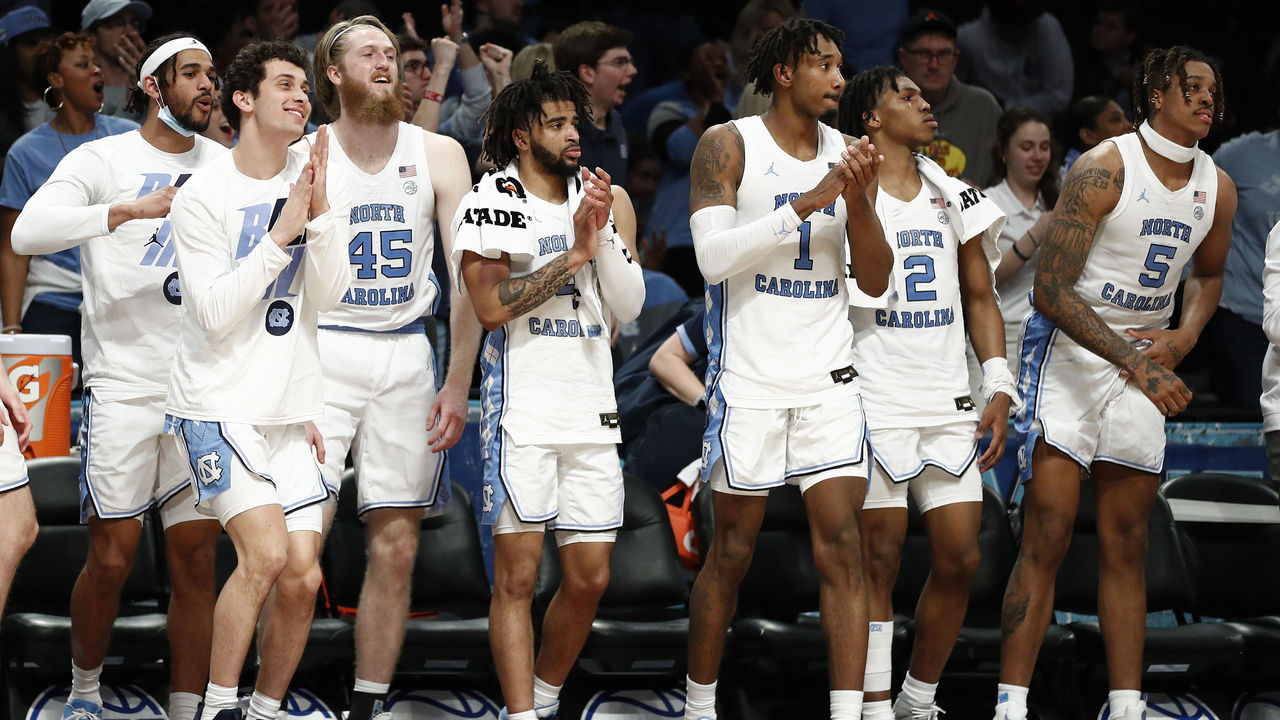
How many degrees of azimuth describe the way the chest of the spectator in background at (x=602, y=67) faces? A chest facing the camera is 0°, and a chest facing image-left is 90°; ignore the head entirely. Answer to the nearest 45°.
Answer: approximately 315°

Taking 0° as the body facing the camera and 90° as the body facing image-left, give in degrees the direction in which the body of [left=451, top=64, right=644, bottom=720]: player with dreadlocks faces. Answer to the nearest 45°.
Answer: approximately 315°

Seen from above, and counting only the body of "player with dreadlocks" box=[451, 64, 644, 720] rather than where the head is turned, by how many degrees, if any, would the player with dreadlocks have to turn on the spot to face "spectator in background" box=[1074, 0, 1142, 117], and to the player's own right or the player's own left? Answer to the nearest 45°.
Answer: approximately 90° to the player's own left

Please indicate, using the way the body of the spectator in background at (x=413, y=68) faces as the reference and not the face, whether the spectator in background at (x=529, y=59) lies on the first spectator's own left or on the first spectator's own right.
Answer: on the first spectator's own left

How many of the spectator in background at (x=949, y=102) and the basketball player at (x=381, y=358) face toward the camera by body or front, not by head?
2

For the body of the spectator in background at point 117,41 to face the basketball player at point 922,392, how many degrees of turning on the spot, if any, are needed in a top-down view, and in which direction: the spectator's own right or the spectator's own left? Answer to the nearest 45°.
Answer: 0° — they already face them

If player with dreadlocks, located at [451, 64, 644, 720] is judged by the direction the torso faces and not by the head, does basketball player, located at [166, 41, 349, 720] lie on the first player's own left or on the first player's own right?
on the first player's own right

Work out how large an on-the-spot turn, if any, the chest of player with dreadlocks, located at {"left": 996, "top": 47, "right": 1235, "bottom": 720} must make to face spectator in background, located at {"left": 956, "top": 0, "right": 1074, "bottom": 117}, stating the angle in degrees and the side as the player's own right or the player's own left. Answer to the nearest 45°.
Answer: approximately 135° to the player's own left

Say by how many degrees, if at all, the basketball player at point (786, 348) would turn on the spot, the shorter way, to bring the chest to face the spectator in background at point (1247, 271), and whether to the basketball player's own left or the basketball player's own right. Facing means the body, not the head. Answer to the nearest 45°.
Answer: approximately 90° to the basketball player's own left
